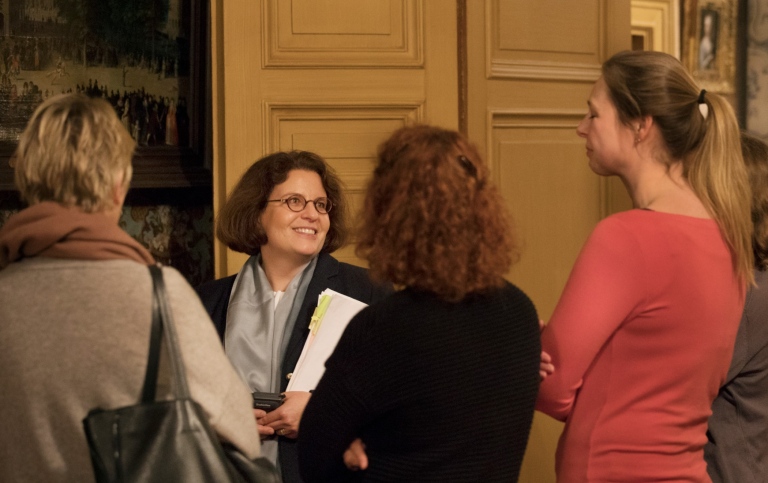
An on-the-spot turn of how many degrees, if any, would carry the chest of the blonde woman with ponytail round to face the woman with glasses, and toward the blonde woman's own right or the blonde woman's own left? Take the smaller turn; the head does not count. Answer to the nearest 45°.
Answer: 0° — they already face them

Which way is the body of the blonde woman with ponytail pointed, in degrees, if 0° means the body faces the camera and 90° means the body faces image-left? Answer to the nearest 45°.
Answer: approximately 135°

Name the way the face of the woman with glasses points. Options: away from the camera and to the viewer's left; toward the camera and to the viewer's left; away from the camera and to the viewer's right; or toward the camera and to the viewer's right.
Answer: toward the camera and to the viewer's right

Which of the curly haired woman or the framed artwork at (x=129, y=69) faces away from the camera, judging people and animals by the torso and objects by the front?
the curly haired woman

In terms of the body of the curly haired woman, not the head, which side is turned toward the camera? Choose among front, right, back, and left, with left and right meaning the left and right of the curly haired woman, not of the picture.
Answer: back

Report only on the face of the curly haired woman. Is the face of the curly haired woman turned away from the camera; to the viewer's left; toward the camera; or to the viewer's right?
away from the camera

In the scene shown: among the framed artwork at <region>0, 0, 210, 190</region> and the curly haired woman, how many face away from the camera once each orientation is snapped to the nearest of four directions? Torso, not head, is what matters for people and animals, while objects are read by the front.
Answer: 1

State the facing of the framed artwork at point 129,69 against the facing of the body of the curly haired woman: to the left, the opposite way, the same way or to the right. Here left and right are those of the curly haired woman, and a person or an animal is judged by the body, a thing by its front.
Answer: the opposite way

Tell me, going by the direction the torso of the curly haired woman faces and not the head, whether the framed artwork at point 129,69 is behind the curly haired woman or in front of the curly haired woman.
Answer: in front

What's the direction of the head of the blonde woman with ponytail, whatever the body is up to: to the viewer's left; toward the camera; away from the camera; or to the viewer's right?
to the viewer's left
